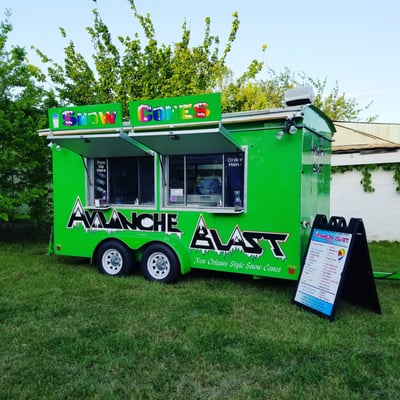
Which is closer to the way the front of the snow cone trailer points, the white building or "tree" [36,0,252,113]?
the white building

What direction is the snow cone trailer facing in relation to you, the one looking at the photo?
facing the viewer and to the right of the viewer

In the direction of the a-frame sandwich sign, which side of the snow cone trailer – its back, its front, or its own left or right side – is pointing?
front

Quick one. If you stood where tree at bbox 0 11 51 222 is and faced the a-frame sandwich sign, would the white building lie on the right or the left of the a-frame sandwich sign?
left

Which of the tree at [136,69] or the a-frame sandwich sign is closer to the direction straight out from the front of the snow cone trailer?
the a-frame sandwich sign

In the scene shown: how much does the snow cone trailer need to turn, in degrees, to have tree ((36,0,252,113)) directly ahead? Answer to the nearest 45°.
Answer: approximately 135° to its left

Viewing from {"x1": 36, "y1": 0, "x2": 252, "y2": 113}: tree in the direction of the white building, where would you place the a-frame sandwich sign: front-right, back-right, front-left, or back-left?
front-right

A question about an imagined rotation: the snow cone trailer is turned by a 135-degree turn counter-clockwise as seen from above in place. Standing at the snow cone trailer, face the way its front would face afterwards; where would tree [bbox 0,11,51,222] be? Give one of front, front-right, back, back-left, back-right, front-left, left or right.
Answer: front-left
